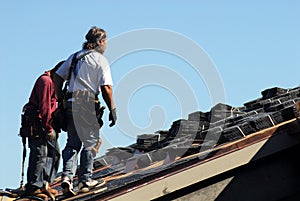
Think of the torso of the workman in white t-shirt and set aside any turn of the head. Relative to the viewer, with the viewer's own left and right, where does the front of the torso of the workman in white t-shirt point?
facing away from the viewer and to the right of the viewer

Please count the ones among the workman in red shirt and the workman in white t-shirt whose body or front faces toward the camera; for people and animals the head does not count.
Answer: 0
